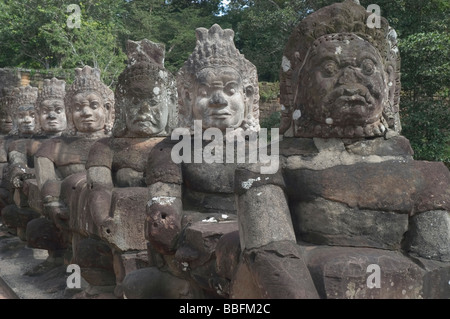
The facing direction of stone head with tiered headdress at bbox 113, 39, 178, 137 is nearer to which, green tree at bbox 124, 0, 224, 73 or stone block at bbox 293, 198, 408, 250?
the stone block

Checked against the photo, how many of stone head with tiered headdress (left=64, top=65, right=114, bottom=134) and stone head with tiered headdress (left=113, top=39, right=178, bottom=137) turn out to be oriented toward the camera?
2

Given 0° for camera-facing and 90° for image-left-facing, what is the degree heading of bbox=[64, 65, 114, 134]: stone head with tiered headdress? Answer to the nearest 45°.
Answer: approximately 0°

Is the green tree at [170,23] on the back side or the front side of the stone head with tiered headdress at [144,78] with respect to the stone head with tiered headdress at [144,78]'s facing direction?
on the back side

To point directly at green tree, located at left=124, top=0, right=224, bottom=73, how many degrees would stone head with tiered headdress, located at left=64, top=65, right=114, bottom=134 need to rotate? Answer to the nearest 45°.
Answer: approximately 180°

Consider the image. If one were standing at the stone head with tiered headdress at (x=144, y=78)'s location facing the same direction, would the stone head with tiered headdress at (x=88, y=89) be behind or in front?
behind

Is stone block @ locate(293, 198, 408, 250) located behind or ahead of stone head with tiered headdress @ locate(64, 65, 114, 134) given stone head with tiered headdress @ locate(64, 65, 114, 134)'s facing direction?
ahead

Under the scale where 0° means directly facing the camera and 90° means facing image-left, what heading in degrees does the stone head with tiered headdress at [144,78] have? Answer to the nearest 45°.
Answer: approximately 0°

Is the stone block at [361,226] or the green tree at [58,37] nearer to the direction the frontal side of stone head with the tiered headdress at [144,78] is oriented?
the stone block
